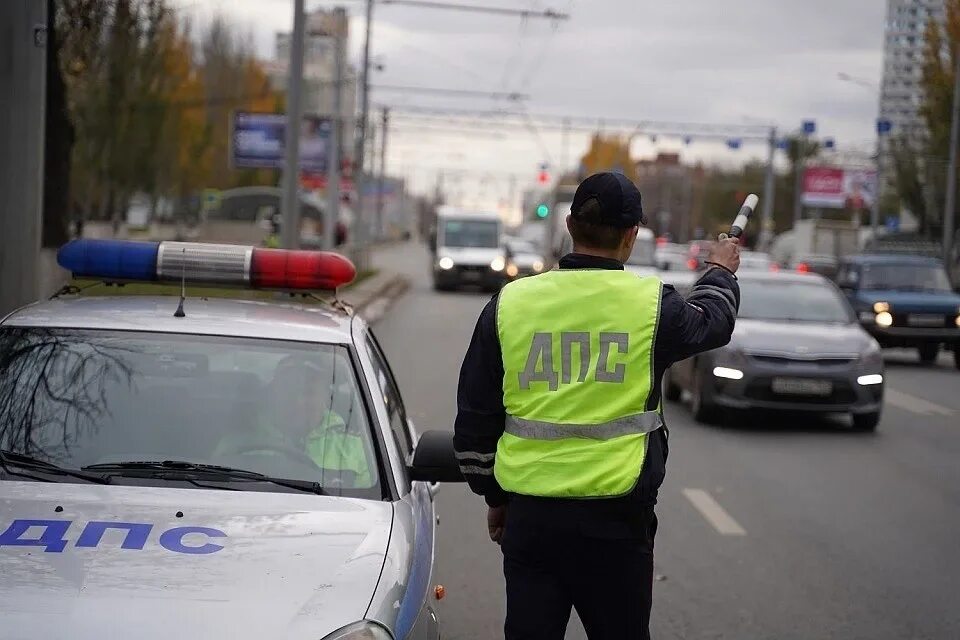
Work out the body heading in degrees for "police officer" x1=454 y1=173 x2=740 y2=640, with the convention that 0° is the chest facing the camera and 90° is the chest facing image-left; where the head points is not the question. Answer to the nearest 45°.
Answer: approximately 180°

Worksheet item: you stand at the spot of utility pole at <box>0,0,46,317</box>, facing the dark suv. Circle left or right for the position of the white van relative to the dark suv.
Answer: left

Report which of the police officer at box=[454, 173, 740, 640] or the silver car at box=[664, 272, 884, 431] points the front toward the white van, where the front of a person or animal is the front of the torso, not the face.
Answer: the police officer

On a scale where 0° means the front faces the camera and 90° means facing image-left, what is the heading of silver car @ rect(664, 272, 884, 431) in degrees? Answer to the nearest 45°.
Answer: approximately 0°

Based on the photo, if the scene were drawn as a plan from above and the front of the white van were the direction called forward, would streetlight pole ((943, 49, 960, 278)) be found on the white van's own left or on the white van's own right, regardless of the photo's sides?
on the white van's own left

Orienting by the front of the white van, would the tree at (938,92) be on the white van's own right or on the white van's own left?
on the white van's own left

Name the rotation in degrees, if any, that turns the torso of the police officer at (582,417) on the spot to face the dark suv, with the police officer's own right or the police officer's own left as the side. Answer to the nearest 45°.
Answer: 0° — they already face it

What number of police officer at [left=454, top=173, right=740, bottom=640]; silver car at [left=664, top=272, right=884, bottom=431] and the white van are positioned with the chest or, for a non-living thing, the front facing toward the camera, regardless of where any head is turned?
2

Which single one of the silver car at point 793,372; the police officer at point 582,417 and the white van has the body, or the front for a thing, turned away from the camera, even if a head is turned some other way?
the police officer

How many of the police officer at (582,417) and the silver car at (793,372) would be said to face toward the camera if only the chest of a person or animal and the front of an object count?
1

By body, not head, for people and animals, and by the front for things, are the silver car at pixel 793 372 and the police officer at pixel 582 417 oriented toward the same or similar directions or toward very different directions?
very different directions
